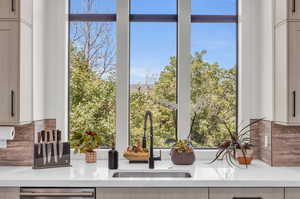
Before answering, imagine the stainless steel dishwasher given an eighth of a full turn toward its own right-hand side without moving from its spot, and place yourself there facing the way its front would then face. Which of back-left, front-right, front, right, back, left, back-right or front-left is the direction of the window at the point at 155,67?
back

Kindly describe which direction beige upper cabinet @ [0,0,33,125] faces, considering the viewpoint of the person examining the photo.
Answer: facing the viewer

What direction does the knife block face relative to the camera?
toward the camera

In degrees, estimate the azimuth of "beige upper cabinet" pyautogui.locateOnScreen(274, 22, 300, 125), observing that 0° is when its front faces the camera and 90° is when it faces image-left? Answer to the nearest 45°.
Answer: approximately 0°

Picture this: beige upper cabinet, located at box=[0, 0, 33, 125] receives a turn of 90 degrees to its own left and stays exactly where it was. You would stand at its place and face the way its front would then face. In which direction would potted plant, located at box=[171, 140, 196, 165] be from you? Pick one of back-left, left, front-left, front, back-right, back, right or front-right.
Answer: front

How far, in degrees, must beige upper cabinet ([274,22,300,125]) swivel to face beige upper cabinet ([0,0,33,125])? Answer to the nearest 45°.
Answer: approximately 90° to its right

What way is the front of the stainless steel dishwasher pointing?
toward the camera

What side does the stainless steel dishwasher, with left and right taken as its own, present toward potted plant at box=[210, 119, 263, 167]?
left

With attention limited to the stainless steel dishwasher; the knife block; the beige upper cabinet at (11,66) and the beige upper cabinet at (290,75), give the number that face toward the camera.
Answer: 4
